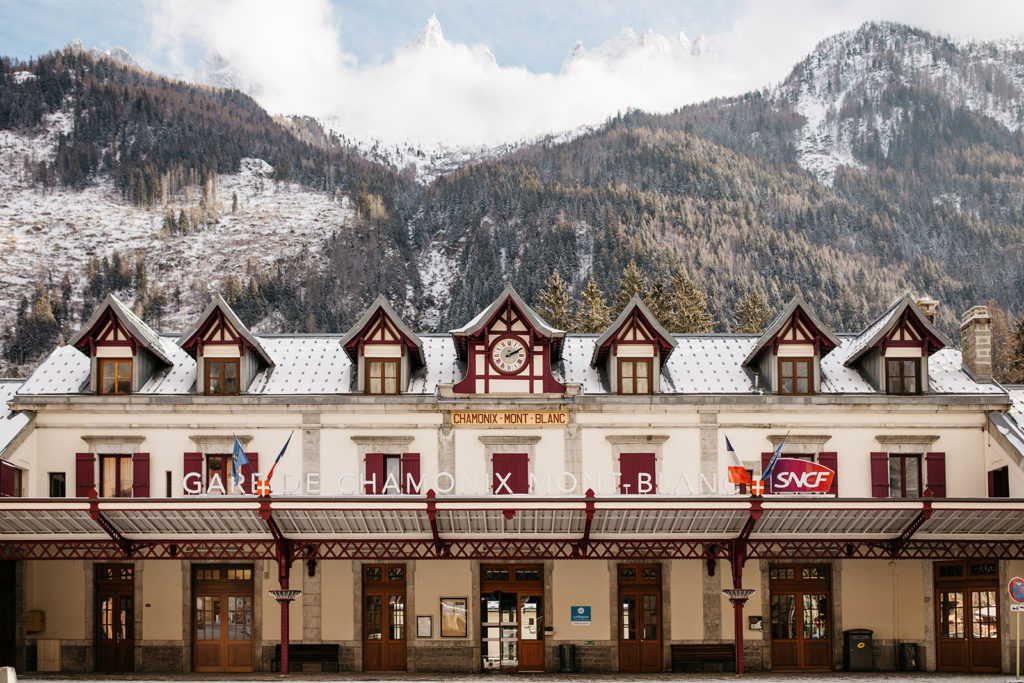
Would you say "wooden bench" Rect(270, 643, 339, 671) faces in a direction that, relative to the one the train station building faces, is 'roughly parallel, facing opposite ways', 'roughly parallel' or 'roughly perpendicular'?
roughly parallel

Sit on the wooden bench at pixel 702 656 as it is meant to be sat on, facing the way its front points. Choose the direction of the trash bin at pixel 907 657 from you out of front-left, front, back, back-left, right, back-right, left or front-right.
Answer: left

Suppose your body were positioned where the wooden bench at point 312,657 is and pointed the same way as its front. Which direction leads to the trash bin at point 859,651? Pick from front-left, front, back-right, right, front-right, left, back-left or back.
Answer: left

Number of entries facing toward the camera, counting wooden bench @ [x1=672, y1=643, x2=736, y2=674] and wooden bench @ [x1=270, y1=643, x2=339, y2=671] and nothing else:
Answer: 2

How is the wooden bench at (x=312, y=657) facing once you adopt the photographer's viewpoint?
facing the viewer

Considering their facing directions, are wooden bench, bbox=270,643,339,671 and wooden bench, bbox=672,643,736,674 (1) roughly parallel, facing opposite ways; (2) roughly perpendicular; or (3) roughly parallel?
roughly parallel

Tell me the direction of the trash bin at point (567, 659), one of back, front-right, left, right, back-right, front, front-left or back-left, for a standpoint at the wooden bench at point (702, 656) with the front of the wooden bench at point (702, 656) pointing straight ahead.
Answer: right

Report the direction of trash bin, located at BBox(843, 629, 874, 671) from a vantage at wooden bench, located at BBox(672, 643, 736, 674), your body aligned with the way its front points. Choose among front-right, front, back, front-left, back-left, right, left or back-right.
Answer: left

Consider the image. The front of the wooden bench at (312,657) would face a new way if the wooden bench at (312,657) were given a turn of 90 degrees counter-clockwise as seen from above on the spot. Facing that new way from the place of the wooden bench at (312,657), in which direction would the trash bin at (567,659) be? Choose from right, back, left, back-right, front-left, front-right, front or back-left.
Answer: front

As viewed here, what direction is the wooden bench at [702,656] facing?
toward the camera

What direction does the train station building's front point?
toward the camera

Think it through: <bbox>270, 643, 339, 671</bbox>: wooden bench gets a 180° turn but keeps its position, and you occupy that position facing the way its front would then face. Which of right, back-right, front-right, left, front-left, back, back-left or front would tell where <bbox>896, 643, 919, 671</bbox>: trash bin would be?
right

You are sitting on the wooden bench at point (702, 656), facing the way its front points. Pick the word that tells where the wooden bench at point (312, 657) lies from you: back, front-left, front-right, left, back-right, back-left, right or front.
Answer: right
